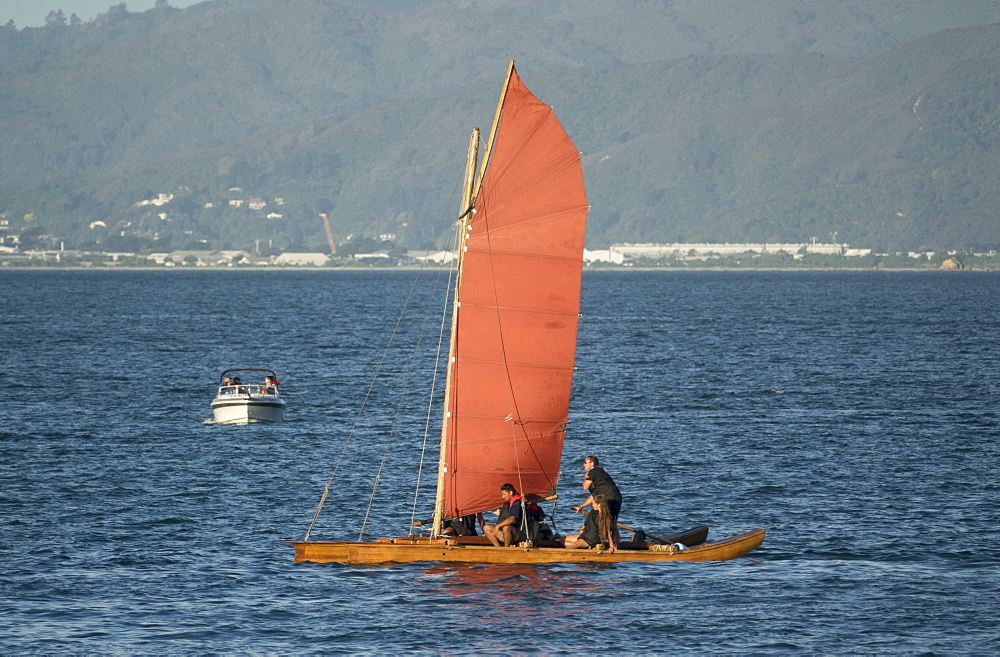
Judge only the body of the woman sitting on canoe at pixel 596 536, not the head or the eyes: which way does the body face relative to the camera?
to the viewer's left

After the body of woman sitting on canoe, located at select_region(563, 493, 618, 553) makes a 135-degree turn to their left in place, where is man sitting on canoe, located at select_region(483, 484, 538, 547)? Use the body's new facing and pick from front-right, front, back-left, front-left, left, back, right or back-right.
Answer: back-right

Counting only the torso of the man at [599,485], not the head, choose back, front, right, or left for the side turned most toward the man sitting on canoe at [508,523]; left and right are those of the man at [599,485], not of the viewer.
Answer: front

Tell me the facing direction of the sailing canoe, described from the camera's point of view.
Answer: facing to the left of the viewer

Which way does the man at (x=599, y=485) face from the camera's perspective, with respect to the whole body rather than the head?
to the viewer's left
